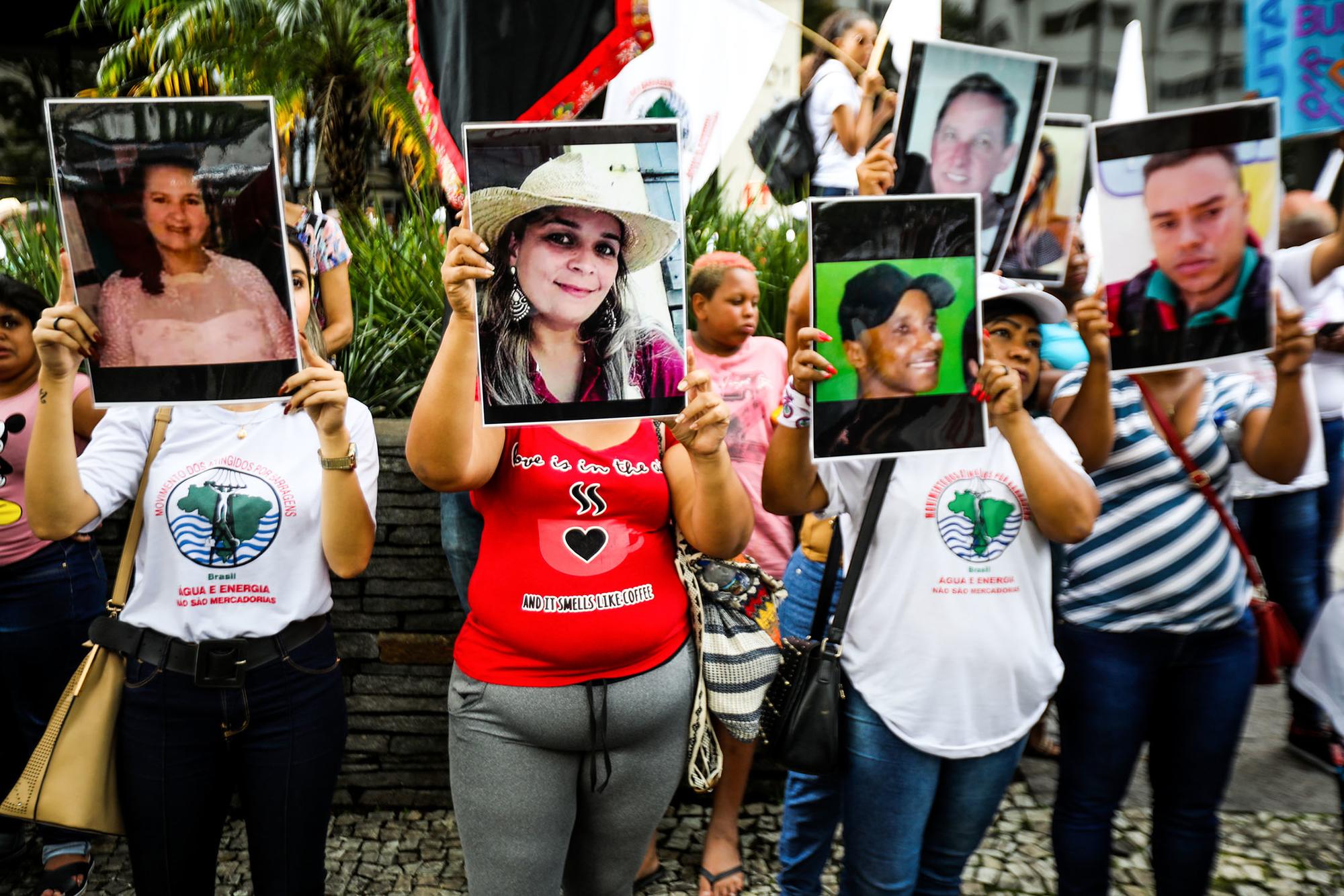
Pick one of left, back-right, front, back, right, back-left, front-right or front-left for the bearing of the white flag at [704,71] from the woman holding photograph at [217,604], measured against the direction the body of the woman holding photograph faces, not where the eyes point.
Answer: back-left

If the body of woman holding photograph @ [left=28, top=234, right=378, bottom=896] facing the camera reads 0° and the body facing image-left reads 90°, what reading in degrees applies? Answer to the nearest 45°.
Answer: approximately 0°

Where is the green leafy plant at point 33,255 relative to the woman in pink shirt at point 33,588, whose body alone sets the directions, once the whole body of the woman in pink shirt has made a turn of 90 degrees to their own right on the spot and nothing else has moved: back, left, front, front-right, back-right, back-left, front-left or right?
right

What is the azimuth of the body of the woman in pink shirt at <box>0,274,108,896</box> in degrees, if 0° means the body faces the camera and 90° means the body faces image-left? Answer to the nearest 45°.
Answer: approximately 0°

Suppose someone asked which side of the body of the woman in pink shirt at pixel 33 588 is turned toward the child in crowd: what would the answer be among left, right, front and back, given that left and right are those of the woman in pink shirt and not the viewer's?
left
